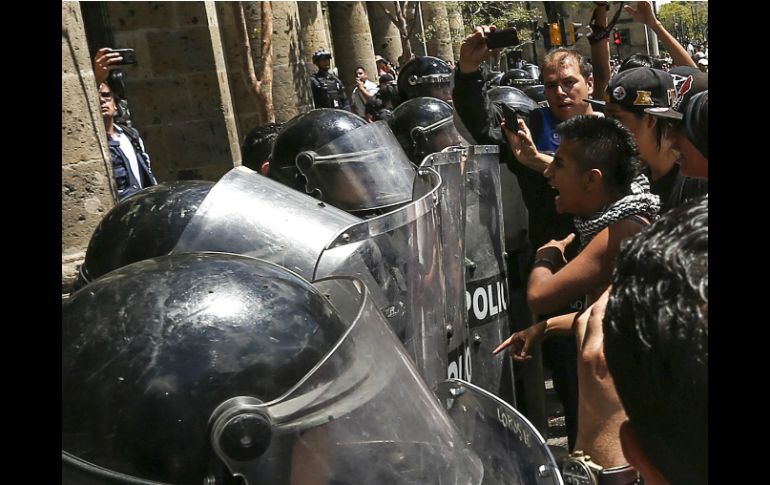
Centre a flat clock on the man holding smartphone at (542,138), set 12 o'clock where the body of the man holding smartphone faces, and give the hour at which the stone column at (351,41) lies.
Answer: The stone column is roughly at 4 o'clock from the man holding smartphone.

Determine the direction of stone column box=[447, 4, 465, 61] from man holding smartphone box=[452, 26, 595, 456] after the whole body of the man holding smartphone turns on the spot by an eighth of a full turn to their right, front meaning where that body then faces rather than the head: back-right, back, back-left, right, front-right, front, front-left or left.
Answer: right

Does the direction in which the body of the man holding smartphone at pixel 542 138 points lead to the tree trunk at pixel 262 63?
no

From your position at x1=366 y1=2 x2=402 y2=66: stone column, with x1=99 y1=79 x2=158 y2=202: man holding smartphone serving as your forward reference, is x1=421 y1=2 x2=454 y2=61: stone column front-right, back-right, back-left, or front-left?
back-left

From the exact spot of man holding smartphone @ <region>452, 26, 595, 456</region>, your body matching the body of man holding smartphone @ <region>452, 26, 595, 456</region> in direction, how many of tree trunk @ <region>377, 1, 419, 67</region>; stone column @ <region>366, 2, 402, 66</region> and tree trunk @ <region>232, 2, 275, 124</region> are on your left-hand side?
0

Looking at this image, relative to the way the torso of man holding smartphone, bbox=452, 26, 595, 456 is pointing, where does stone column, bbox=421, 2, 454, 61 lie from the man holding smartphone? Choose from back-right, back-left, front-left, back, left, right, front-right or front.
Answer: back-right

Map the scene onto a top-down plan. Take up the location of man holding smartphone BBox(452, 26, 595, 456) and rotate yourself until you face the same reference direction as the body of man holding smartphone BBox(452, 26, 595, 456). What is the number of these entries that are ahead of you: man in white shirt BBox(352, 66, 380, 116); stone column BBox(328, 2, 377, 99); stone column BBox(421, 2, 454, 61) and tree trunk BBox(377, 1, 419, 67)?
0

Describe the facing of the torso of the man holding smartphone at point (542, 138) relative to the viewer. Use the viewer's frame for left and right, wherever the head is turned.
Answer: facing the viewer and to the left of the viewer

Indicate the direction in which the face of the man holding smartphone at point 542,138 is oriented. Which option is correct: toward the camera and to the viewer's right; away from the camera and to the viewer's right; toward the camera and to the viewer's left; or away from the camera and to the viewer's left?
toward the camera and to the viewer's left

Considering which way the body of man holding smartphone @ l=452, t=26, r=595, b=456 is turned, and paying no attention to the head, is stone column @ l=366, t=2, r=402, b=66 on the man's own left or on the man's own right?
on the man's own right

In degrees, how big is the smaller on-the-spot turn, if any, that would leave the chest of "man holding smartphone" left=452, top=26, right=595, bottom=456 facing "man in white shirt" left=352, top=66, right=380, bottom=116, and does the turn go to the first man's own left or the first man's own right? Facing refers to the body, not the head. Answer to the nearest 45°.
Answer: approximately 135° to the first man's own right

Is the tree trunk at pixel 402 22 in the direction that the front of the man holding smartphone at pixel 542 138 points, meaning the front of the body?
no

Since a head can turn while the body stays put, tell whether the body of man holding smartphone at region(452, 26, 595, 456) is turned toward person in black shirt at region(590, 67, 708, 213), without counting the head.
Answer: no
